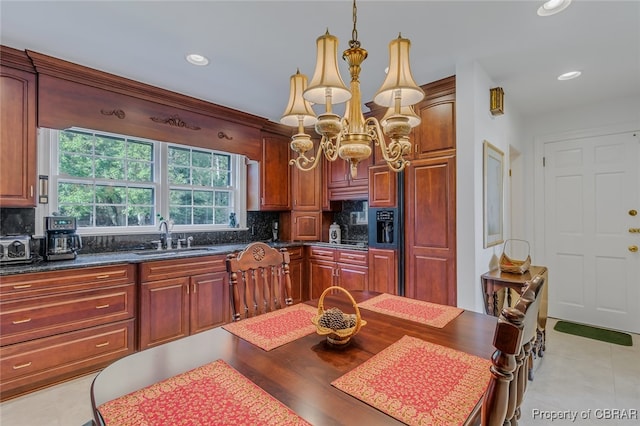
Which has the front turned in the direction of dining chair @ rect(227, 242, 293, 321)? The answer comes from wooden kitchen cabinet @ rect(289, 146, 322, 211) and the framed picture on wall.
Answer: the wooden kitchen cabinet

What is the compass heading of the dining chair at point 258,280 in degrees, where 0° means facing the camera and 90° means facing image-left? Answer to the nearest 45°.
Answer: approximately 315°

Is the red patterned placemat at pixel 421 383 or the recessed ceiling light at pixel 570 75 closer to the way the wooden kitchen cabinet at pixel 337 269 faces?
the red patterned placemat

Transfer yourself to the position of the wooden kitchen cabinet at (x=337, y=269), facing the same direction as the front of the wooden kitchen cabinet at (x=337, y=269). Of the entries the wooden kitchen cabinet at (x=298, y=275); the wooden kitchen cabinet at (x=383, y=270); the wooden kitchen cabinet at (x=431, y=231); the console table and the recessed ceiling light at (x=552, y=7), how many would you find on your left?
4

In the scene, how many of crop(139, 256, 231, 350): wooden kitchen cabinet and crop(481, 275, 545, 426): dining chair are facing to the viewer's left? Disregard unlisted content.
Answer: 1

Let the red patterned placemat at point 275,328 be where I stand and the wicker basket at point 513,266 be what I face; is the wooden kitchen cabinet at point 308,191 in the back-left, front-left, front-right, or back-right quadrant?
front-left

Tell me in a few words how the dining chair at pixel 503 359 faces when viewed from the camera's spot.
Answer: facing to the left of the viewer

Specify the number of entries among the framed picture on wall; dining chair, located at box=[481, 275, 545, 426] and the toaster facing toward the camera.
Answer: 1

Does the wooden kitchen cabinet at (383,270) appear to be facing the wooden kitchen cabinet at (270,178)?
no

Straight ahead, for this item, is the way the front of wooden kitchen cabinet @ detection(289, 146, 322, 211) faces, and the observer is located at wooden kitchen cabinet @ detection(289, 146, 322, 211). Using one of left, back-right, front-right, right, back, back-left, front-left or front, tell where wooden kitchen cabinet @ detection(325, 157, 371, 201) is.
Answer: front-left

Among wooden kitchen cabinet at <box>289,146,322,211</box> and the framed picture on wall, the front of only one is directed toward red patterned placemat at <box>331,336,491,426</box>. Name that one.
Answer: the wooden kitchen cabinet

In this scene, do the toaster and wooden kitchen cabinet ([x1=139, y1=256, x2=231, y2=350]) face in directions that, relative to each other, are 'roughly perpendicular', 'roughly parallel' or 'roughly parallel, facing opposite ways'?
roughly parallel

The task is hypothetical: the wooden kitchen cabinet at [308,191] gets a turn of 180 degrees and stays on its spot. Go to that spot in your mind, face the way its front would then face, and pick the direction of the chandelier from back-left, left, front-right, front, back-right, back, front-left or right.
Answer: back

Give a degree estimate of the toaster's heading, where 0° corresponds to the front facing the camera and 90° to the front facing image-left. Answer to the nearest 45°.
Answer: approximately 0°

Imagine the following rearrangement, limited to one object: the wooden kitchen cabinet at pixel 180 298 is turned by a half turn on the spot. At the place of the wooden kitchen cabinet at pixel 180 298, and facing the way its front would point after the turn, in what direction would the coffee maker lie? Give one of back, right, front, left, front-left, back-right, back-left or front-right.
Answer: front-left
